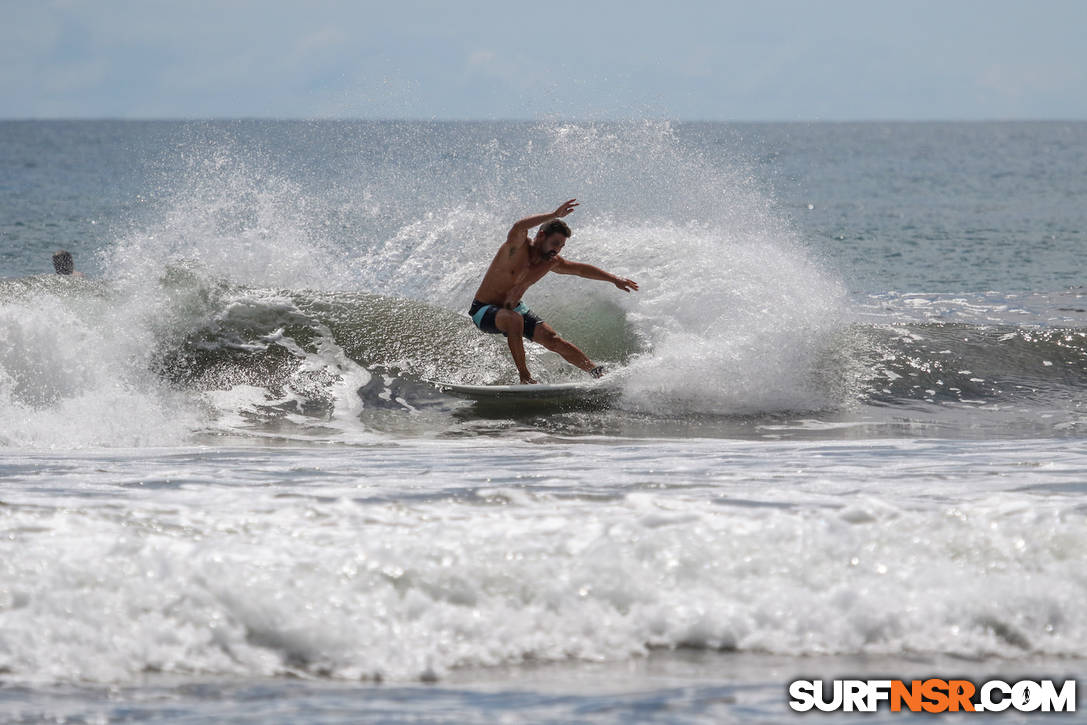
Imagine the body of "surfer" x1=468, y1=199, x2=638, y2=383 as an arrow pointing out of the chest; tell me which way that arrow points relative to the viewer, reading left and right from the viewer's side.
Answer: facing the viewer and to the right of the viewer

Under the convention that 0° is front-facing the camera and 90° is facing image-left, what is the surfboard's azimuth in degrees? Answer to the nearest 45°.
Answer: approximately 90°
